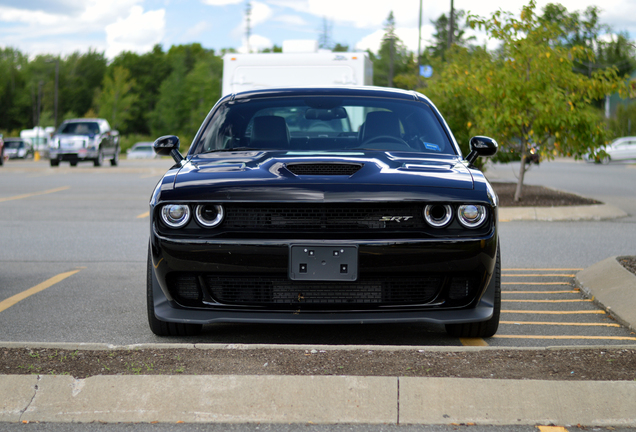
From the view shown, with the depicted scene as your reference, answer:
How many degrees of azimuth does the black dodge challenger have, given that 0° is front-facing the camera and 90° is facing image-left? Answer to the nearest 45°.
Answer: approximately 0°

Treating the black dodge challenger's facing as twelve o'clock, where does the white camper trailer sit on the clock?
The white camper trailer is roughly at 6 o'clock from the black dodge challenger.

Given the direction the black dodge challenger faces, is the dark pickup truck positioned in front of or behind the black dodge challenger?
behind

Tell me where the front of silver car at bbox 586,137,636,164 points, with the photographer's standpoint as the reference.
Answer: facing to the left of the viewer

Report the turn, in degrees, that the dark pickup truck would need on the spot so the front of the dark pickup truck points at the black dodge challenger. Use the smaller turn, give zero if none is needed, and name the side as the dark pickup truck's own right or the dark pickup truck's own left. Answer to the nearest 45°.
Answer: approximately 45° to the dark pickup truck's own left

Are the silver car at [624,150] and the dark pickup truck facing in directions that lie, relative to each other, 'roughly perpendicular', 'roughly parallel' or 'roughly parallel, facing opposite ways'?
roughly perpendicular

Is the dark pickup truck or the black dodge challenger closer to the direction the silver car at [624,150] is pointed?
the dark pickup truck

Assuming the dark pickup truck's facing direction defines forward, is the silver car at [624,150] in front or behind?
behind

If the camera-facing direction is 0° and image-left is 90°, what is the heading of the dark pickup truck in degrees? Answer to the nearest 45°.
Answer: approximately 45°

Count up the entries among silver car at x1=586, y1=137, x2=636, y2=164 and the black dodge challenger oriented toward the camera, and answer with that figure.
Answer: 1
